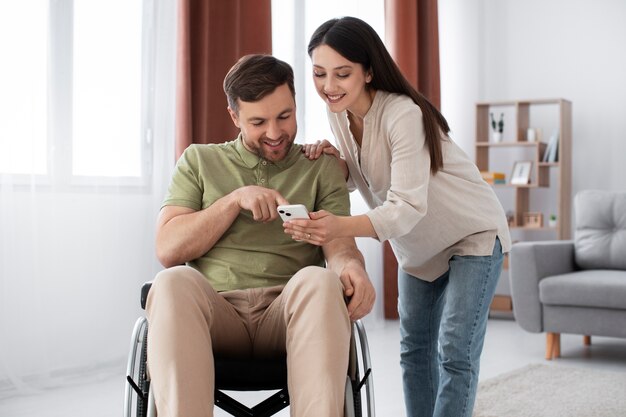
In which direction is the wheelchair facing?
toward the camera

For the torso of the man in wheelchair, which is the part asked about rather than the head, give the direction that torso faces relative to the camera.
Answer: toward the camera

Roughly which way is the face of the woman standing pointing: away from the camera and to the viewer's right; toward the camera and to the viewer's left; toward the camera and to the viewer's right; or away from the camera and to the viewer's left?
toward the camera and to the viewer's left

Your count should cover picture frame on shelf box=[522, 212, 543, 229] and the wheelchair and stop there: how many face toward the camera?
2

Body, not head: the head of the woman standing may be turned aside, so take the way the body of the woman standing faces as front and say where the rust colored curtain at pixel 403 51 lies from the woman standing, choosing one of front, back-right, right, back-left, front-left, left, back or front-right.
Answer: back-right

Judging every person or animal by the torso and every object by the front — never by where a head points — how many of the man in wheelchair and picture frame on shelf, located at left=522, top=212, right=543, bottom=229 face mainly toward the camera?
2

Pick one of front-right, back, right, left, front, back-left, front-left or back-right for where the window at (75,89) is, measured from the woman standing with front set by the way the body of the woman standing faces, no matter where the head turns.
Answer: right

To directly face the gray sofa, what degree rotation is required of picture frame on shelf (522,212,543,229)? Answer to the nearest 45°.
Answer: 0° — it already faces it

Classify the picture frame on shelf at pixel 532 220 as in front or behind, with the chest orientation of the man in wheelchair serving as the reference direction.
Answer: behind

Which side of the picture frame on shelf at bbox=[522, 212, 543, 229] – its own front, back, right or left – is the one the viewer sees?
front
